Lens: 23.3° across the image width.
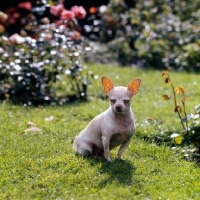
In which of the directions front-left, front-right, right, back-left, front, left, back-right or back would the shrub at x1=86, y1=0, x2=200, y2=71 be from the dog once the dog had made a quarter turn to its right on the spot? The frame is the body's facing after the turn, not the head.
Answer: back-right

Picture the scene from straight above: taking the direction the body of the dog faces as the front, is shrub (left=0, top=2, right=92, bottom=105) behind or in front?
behind
